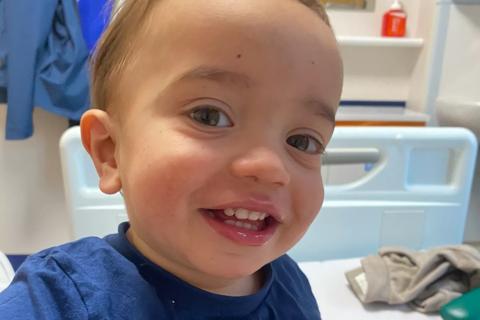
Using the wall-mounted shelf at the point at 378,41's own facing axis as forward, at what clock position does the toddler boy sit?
The toddler boy is roughly at 12 o'clock from the wall-mounted shelf.

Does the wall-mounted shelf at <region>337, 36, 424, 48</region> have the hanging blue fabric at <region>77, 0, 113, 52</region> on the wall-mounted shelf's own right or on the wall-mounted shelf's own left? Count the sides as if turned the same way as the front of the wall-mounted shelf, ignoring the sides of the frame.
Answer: on the wall-mounted shelf's own right

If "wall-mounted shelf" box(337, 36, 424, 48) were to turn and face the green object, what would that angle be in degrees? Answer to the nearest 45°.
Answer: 0° — it already faces it

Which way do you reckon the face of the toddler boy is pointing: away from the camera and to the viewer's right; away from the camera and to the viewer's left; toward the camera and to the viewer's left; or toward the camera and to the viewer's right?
toward the camera and to the viewer's right

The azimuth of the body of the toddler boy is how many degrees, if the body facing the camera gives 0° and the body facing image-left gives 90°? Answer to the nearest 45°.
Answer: approximately 315°

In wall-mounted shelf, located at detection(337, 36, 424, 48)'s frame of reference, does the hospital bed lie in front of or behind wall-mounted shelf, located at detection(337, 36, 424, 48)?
in front

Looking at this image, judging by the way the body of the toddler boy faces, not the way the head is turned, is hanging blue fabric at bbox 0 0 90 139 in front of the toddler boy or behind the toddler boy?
behind

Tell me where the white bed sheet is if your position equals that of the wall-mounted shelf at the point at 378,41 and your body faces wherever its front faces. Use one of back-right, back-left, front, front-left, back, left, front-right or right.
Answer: front

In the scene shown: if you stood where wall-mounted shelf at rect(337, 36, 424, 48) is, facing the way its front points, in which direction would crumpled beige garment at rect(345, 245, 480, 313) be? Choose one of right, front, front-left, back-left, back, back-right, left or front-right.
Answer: front

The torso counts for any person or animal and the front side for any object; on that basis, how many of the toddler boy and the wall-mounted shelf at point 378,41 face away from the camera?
0

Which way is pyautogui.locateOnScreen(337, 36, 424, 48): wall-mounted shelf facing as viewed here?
toward the camera

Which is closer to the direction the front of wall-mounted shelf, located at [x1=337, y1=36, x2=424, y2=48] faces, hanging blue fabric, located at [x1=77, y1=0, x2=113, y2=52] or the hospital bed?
the hospital bed
